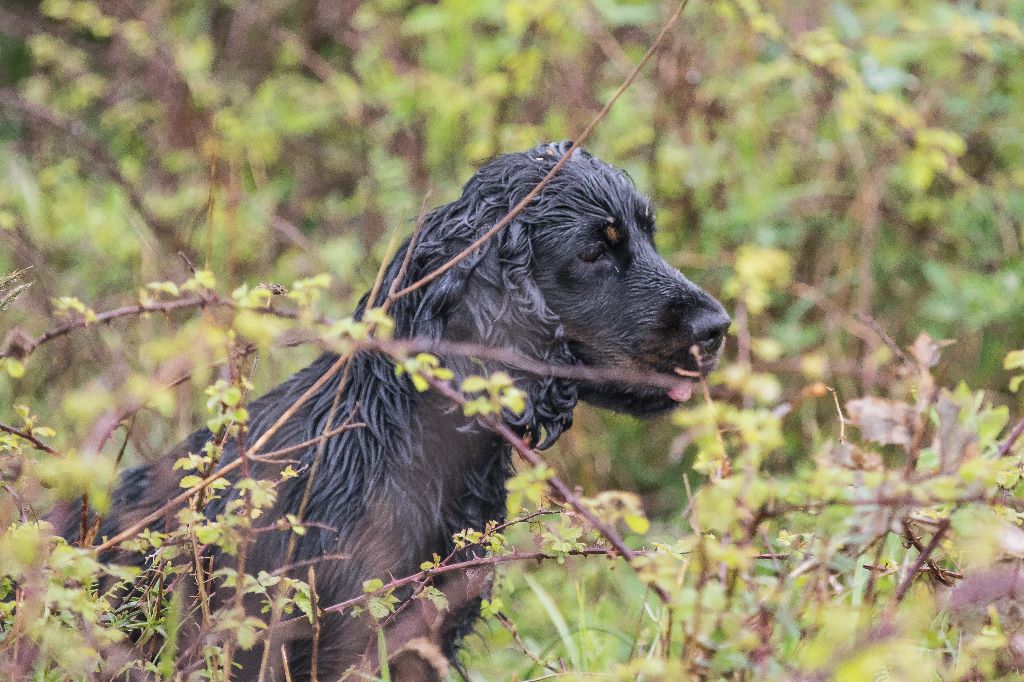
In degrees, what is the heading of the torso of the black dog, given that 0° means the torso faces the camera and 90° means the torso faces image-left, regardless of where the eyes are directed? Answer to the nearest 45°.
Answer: approximately 270°

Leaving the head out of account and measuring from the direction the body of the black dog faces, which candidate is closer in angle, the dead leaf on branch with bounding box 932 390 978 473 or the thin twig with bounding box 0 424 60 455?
the dead leaf on branch

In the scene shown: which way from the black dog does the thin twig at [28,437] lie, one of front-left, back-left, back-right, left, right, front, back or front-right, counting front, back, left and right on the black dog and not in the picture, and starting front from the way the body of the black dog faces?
back-right

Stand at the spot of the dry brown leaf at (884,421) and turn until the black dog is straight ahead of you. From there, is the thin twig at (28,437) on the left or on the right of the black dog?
left

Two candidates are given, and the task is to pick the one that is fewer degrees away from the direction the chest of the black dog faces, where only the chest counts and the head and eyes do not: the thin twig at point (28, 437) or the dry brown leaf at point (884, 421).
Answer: the dry brown leaf
